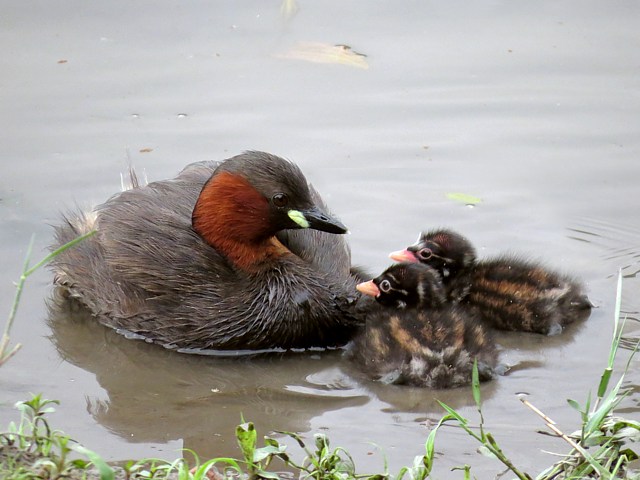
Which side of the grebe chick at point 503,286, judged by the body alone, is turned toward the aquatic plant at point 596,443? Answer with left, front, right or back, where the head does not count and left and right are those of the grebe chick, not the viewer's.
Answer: left

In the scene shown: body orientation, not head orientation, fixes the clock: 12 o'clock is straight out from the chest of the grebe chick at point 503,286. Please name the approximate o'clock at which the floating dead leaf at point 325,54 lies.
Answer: The floating dead leaf is roughly at 2 o'clock from the grebe chick.

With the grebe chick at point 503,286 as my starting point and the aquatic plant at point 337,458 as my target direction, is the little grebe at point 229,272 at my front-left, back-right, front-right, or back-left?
front-right

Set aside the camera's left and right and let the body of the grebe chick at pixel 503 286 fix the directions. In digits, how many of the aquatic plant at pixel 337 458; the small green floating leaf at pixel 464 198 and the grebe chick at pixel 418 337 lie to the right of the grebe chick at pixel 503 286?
1

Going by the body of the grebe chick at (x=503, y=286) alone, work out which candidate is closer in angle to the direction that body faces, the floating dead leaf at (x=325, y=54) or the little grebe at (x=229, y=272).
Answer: the little grebe

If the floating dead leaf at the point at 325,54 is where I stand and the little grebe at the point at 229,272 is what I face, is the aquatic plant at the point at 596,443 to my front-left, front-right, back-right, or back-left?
front-left

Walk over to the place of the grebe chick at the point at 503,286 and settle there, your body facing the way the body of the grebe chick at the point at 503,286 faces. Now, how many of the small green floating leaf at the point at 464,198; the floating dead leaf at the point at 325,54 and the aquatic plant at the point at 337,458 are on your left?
1

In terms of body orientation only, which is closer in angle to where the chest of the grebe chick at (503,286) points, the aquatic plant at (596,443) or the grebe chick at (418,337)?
the grebe chick

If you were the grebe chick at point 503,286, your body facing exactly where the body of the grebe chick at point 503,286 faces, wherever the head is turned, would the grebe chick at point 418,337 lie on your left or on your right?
on your left

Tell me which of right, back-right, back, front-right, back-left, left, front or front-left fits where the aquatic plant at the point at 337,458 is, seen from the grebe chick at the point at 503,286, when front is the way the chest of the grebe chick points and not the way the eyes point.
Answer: left

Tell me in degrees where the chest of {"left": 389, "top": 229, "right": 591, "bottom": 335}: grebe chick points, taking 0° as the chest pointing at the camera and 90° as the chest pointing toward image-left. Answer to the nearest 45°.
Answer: approximately 90°

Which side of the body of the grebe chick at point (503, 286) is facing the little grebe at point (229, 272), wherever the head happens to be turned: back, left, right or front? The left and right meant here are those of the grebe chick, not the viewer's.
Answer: front

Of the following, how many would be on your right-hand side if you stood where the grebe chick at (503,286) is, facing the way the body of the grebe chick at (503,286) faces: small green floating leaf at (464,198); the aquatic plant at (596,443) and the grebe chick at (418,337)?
1

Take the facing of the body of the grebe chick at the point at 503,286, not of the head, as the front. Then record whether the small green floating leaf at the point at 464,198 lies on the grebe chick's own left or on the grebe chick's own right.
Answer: on the grebe chick's own right
